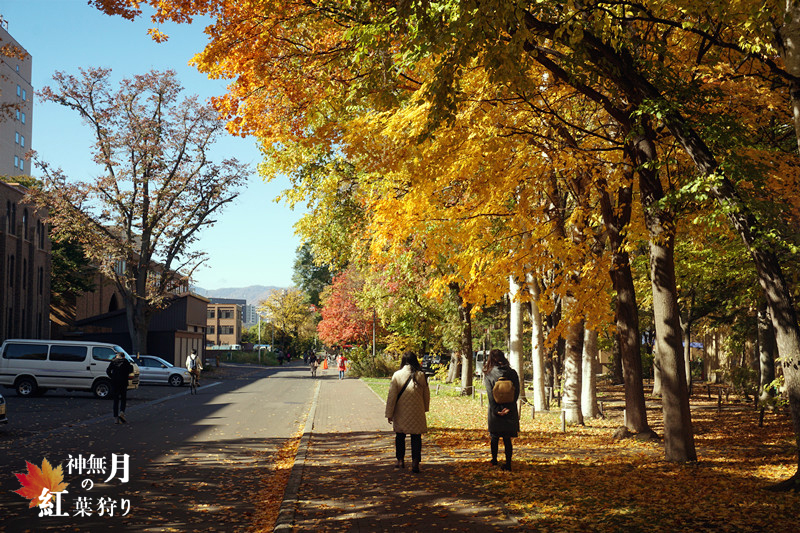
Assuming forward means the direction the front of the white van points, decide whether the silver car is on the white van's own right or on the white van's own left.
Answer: on the white van's own left

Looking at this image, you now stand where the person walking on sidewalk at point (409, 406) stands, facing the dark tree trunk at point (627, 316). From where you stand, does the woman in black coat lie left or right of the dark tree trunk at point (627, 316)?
right

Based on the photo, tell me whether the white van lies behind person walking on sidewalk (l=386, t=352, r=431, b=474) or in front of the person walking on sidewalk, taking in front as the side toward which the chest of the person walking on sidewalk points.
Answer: in front

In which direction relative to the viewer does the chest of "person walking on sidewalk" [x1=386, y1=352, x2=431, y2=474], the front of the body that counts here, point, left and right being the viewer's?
facing away from the viewer

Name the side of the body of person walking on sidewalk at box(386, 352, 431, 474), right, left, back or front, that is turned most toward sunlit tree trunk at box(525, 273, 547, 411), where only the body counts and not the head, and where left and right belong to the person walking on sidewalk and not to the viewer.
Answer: front

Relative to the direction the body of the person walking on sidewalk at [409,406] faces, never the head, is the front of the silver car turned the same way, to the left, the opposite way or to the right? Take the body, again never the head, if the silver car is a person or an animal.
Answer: to the right

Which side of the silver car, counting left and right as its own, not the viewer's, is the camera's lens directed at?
right
